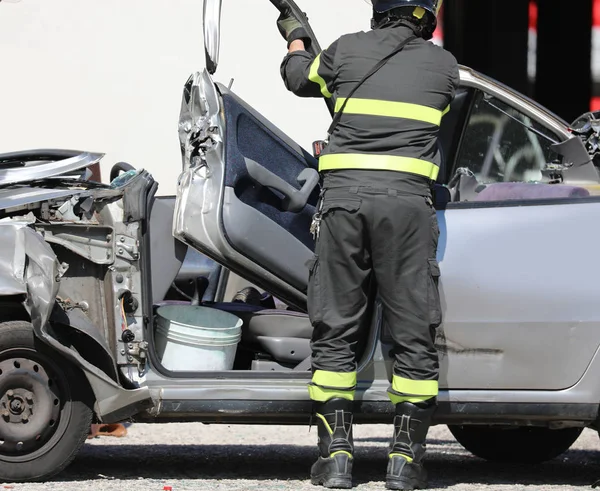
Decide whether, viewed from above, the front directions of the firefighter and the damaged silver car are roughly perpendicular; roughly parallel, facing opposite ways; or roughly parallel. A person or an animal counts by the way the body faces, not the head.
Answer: roughly perpendicular

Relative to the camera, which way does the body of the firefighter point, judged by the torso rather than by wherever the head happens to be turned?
away from the camera

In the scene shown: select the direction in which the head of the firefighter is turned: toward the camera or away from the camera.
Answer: away from the camera

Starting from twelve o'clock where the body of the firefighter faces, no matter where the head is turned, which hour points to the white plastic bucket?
The white plastic bucket is roughly at 9 o'clock from the firefighter.

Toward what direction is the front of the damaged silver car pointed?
to the viewer's left
